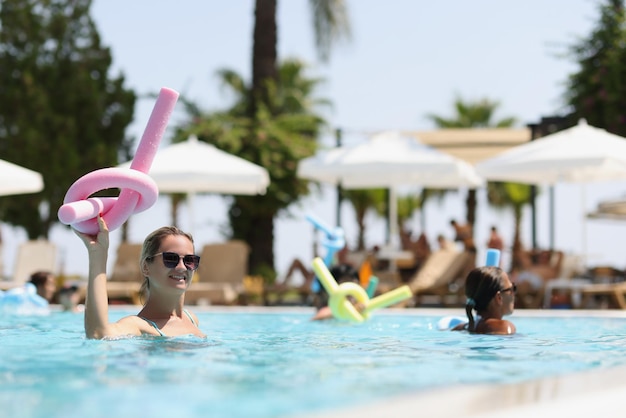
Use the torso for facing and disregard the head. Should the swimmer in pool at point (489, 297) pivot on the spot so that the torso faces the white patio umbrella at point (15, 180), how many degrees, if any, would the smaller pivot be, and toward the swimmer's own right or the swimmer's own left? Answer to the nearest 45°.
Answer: approximately 90° to the swimmer's own left

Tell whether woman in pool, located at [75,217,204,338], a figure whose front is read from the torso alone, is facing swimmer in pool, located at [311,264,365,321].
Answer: no

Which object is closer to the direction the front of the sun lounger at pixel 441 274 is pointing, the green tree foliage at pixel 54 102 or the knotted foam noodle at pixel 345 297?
the knotted foam noodle

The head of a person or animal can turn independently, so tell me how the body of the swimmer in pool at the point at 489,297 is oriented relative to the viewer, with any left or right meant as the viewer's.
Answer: facing away from the viewer and to the right of the viewer

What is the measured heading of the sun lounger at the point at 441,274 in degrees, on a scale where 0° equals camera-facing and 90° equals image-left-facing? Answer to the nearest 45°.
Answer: approximately 45°

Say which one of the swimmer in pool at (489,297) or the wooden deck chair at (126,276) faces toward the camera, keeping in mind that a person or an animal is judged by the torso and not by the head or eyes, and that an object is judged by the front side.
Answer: the wooden deck chair

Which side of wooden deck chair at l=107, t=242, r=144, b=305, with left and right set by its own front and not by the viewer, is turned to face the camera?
front

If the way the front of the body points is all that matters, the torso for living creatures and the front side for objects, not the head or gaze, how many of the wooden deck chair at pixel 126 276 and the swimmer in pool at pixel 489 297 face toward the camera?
1

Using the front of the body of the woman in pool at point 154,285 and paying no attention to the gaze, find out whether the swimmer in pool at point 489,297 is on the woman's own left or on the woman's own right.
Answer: on the woman's own left

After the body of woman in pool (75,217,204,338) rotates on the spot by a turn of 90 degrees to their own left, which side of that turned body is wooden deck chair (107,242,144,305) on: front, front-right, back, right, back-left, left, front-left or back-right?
front-left
